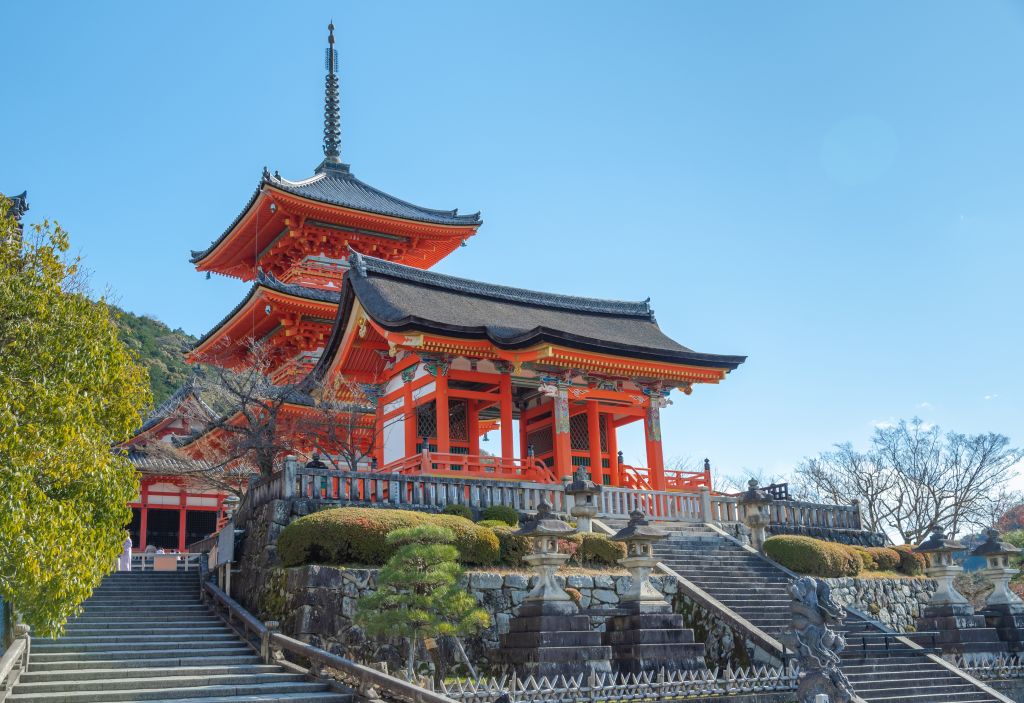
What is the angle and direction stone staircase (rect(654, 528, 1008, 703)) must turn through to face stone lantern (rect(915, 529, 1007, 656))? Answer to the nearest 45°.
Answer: approximately 90° to its left

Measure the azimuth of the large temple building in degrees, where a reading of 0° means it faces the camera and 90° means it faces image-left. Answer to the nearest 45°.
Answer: approximately 315°

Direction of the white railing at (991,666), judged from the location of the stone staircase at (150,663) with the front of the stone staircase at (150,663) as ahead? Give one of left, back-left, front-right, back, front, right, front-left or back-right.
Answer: left

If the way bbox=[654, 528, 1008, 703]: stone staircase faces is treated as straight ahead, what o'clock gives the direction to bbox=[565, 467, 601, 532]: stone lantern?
The stone lantern is roughly at 4 o'clock from the stone staircase.

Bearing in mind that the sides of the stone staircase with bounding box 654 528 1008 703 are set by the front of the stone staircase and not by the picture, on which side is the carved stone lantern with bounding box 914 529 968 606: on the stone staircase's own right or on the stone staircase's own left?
on the stone staircase's own left

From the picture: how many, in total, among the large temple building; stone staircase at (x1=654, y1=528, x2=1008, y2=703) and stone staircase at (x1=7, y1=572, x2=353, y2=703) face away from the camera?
0

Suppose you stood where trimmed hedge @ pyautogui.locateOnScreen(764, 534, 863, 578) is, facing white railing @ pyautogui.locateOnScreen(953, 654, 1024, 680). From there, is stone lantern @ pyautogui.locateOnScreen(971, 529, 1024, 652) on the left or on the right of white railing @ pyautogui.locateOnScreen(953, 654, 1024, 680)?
left

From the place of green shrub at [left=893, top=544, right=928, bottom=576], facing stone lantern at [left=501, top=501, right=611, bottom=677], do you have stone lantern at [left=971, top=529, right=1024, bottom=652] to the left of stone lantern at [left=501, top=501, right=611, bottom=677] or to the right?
left

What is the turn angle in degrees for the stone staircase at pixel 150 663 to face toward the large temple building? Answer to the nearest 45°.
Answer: approximately 135° to its left

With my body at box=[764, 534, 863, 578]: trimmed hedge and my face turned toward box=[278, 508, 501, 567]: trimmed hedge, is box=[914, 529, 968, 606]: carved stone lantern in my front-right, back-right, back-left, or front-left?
back-left

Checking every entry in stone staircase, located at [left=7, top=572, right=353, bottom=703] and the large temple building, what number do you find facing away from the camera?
0

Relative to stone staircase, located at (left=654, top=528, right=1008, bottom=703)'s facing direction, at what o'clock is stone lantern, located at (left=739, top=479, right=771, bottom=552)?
The stone lantern is roughly at 7 o'clock from the stone staircase.

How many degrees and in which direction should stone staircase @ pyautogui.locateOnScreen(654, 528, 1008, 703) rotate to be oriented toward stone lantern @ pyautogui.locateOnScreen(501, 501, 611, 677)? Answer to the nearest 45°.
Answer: approximately 90° to its right

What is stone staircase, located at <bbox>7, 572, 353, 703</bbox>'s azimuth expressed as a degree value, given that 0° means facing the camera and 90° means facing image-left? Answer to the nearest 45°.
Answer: approximately 0°

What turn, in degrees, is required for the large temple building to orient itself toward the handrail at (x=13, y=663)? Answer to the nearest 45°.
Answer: approximately 90° to its right

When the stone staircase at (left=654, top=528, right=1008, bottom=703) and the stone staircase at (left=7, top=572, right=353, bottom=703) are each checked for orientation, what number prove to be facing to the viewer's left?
0

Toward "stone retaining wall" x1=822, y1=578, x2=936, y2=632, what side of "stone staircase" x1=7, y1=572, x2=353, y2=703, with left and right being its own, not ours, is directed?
left

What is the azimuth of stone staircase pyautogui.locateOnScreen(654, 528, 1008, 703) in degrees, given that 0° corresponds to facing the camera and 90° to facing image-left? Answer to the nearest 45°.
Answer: approximately 315°
